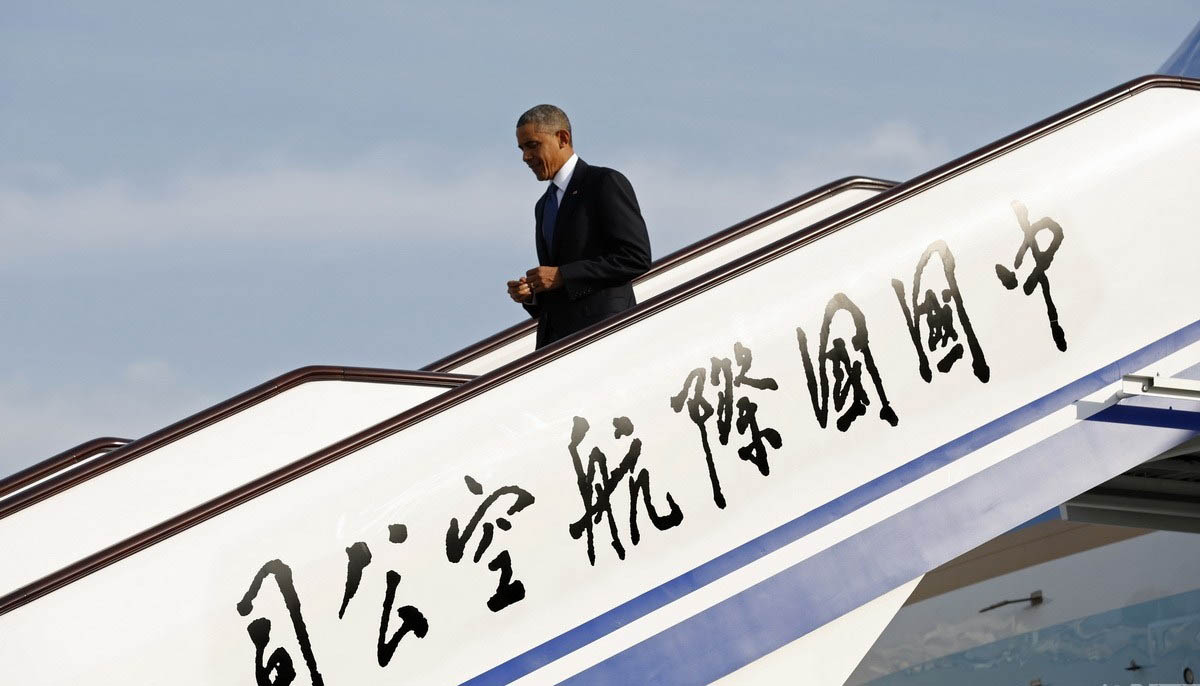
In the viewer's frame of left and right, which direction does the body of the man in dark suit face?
facing the viewer and to the left of the viewer

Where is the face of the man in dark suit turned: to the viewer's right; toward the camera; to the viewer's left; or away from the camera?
to the viewer's left
